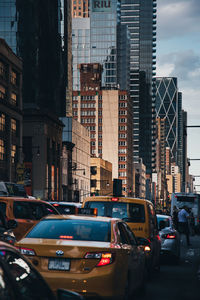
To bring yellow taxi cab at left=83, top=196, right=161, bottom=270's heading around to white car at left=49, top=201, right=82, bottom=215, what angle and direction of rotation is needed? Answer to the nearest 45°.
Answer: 0° — it already faces it

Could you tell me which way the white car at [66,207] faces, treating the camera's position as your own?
facing away from the viewer and to the right of the viewer

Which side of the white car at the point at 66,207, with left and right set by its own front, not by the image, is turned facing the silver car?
right

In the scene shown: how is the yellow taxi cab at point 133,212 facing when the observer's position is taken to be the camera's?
facing away from the viewer

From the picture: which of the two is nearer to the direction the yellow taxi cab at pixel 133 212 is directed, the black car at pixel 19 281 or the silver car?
the silver car

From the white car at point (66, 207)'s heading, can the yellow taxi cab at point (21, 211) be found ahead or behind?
behind

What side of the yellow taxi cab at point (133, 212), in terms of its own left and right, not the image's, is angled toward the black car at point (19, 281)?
back

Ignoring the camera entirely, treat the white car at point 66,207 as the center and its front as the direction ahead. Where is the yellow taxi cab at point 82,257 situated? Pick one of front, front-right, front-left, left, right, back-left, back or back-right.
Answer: back-right
